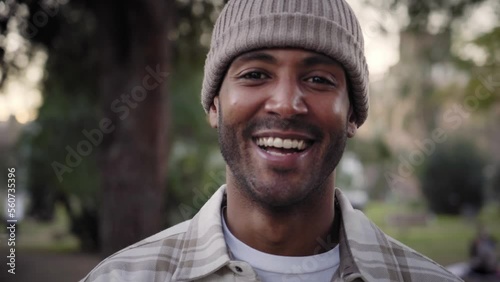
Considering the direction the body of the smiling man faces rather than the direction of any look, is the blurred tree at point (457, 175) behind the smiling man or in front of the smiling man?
behind

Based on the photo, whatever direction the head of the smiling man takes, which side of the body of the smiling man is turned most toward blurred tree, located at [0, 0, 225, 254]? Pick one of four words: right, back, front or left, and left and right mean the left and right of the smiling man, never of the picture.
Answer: back

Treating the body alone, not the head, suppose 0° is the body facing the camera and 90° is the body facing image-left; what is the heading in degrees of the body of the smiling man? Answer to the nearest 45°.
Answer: approximately 0°

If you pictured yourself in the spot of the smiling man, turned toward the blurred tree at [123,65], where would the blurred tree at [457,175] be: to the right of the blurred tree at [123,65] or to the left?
right
